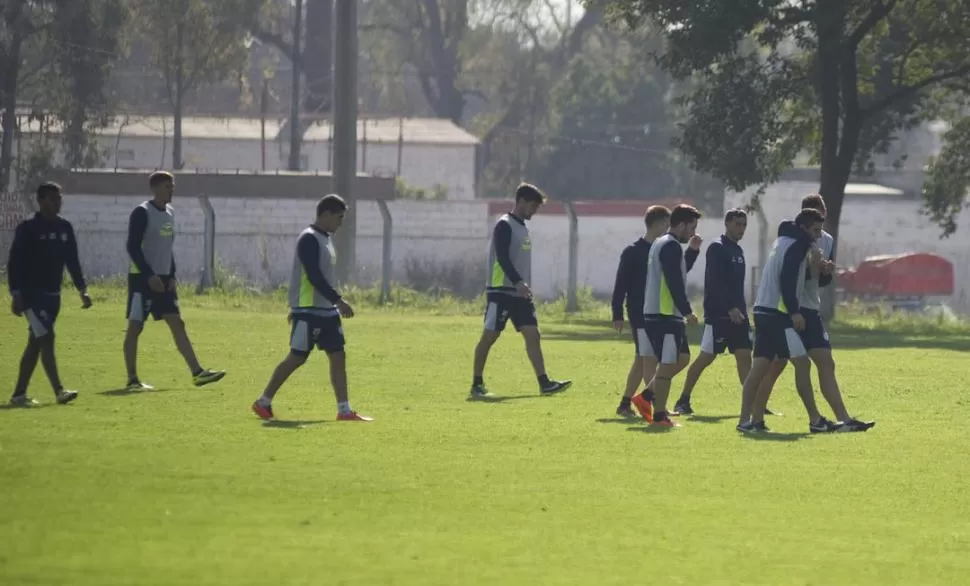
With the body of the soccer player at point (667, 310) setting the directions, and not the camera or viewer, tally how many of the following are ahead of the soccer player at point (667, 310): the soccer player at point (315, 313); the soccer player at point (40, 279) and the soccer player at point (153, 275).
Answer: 0

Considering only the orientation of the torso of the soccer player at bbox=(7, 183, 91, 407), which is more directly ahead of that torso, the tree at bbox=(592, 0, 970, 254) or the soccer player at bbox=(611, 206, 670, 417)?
the soccer player

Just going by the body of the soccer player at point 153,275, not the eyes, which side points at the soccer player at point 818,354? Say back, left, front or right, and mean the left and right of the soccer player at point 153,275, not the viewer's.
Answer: front

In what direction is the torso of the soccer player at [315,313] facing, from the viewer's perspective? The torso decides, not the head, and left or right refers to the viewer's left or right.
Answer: facing to the right of the viewer

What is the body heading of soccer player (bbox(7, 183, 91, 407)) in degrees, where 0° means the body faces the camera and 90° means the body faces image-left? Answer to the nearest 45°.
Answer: approximately 315°

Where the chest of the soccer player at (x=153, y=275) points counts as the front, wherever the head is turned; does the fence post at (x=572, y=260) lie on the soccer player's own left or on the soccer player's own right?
on the soccer player's own left

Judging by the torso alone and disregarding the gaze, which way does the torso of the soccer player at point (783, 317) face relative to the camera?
to the viewer's right
